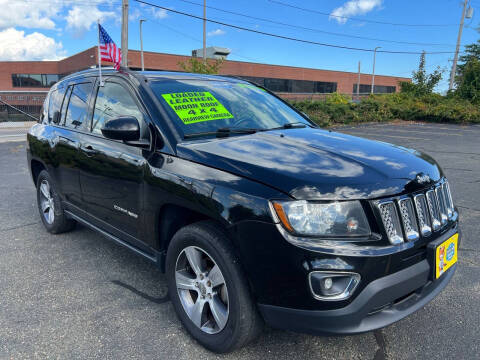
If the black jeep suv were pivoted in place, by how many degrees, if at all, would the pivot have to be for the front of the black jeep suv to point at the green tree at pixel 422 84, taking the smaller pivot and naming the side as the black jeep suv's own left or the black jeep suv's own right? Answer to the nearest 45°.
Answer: approximately 90° to the black jeep suv's own left

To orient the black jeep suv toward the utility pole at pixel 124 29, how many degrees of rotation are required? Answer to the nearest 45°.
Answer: approximately 135° to its left

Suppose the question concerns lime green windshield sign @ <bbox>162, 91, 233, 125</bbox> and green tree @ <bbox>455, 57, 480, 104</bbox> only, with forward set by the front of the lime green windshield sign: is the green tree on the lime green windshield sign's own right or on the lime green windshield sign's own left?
on the lime green windshield sign's own left

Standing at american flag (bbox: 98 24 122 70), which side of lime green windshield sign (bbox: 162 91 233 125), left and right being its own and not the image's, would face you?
back

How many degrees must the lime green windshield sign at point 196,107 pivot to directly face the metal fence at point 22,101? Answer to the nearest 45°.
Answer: approximately 180°

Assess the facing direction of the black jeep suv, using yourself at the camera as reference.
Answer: facing the viewer and to the right of the viewer

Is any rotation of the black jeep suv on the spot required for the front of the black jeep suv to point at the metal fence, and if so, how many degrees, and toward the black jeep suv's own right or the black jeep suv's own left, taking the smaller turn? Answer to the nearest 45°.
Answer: approximately 180°

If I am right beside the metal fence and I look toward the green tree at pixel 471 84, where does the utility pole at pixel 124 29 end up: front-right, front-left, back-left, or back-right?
front-right

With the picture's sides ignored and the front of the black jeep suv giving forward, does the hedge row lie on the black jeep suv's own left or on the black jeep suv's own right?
on the black jeep suv's own left
